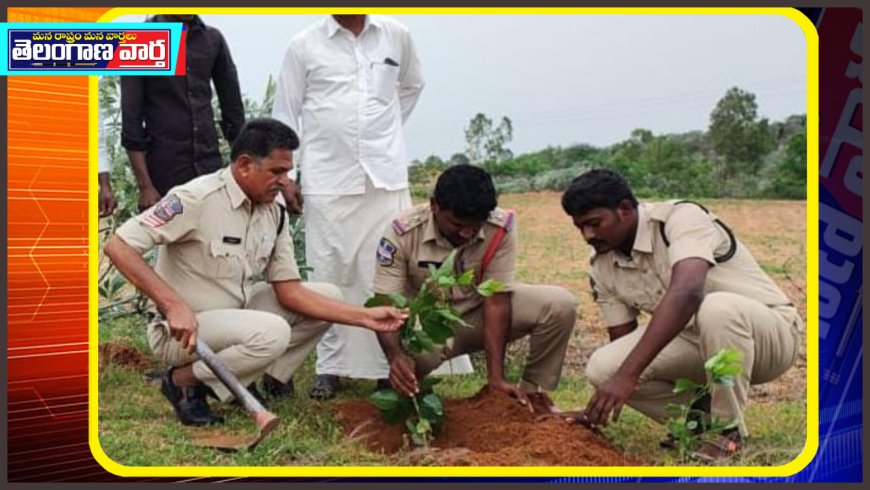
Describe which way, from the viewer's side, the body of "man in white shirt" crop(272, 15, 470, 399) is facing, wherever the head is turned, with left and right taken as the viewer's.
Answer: facing the viewer

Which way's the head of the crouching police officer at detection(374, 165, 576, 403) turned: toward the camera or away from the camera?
toward the camera

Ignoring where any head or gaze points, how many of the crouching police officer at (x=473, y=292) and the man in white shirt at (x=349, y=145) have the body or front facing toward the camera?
2

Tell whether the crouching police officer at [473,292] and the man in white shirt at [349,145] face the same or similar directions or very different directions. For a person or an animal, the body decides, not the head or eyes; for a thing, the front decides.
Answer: same or similar directions

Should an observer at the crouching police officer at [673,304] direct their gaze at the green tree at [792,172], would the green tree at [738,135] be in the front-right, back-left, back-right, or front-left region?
front-left

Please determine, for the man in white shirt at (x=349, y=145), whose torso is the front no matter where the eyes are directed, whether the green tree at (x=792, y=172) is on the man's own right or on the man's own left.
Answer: on the man's own left

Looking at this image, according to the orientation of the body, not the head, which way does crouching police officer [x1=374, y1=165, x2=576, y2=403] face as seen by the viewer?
toward the camera

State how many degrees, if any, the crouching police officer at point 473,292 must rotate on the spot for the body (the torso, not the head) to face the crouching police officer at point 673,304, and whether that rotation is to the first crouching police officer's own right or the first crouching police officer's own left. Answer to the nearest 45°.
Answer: approximately 90° to the first crouching police officer's own left

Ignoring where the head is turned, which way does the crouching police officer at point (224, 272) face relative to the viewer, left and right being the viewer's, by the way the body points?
facing the viewer and to the right of the viewer
